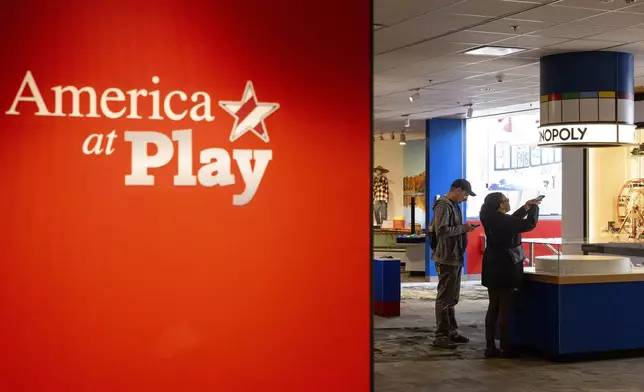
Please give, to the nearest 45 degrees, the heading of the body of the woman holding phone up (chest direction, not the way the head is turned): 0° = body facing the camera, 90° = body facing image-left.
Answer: approximately 225°

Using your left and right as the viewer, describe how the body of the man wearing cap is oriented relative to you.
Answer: facing to the right of the viewer

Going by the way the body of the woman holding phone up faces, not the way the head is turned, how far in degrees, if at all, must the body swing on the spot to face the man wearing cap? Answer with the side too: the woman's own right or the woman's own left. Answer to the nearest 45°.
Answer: approximately 90° to the woman's own left

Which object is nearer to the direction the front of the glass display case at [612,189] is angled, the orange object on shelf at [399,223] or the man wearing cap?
the man wearing cap

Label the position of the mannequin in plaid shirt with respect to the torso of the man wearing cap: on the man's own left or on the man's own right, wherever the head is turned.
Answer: on the man's own left

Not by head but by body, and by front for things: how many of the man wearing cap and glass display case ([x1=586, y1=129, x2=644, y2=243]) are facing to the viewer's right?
1

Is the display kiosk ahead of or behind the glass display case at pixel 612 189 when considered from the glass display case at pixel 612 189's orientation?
ahead

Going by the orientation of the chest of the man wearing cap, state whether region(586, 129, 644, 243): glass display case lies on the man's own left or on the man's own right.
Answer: on the man's own left

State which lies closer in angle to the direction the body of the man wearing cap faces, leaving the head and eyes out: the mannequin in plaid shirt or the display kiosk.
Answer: the display kiosk

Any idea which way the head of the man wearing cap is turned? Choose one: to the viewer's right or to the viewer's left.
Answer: to the viewer's right

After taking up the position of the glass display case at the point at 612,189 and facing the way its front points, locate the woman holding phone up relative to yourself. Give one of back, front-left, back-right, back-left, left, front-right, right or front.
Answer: front

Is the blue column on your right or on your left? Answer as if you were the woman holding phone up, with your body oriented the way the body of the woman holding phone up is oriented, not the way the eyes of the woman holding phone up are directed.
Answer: on your left

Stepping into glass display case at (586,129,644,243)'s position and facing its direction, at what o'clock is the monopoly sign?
The monopoly sign is roughly at 12 o'clock from the glass display case.
